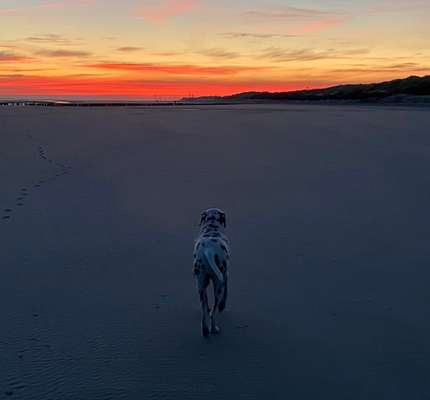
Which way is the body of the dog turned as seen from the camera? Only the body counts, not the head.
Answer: away from the camera
